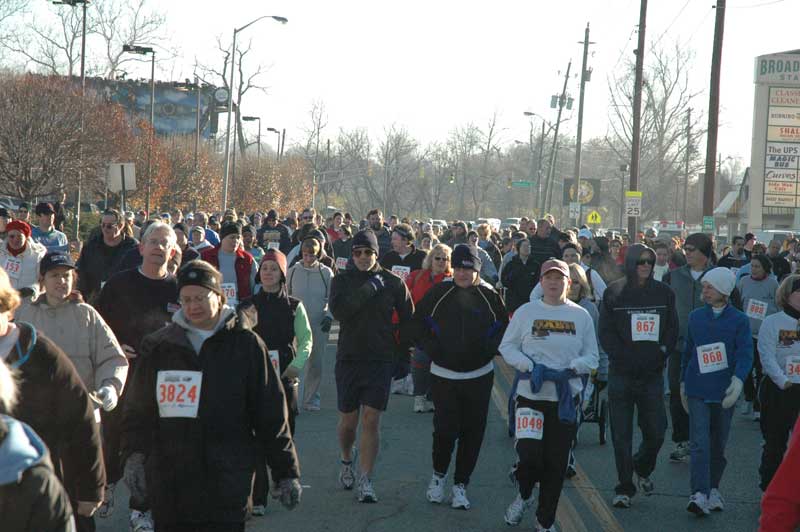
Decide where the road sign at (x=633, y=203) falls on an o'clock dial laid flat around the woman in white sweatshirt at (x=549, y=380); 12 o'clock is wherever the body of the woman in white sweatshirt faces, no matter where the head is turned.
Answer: The road sign is roughly at 6 o'clock from the woman in white sweatshirt.

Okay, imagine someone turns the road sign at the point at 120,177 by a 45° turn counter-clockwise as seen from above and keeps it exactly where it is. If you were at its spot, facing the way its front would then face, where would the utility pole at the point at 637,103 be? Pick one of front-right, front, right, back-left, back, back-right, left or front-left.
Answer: back-right

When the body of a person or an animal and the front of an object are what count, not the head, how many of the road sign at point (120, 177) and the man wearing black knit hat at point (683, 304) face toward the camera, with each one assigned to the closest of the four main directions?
1

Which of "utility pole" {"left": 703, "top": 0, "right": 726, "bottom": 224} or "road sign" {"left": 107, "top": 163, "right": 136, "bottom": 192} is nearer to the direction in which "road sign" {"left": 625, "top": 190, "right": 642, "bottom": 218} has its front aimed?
the utility pole

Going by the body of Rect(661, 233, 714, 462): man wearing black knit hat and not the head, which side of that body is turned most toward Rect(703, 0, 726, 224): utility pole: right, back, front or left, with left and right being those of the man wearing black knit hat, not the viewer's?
back

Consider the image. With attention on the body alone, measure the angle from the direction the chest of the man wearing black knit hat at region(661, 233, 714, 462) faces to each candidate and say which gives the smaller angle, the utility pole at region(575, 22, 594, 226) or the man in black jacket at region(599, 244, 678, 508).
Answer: the man in black jacket

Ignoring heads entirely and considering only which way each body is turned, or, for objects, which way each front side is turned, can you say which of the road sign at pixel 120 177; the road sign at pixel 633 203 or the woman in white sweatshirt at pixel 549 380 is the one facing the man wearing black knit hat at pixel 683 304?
the road sign at pixel 633 203

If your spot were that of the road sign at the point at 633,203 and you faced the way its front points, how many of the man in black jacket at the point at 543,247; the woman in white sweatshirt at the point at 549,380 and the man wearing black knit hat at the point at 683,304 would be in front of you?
3

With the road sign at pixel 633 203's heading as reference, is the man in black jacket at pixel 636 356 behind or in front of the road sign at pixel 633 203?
in front

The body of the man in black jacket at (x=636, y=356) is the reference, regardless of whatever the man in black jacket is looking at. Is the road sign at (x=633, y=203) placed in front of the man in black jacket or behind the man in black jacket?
behind
